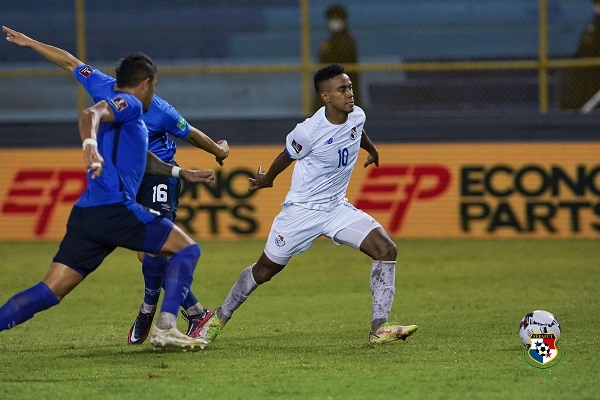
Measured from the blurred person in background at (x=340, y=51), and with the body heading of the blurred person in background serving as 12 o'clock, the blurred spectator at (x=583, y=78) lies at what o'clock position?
The blurred spectator is roughly at 9 o'clock from the blurred person in background.

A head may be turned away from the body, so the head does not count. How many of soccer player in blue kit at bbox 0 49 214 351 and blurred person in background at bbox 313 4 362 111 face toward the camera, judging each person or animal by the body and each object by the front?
1

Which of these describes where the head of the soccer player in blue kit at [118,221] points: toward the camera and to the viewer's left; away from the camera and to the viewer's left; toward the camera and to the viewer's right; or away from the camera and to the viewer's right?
away from the camera and to the viewer's right

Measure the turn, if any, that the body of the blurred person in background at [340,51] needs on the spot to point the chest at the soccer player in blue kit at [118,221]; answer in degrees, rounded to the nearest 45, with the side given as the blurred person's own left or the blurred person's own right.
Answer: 0° — they already face them

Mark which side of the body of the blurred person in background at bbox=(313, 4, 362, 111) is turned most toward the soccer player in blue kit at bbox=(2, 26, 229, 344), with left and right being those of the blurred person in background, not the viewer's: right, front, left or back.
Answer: front

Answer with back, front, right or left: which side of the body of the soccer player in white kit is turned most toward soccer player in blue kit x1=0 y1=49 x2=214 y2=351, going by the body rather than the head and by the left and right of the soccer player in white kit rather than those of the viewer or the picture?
right

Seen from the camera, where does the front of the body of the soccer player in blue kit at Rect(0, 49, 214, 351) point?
to the viewer's right

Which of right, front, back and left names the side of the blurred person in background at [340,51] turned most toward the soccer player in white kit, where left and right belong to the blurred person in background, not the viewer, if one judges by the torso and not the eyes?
front

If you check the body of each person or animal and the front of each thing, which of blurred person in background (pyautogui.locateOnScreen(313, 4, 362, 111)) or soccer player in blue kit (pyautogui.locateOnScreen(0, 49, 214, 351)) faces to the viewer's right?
the soccer player in blue kit

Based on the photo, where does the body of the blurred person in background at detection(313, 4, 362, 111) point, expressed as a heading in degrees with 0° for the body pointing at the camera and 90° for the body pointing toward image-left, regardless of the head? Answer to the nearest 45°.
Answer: approximately 0°

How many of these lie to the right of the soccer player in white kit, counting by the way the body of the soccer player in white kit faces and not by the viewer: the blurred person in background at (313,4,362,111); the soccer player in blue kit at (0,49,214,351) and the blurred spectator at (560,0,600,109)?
1

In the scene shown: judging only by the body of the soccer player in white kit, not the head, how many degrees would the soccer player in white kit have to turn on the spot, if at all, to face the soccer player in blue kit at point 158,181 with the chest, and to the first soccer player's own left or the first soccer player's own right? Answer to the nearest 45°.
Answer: approximately 135° to the first soccer player's own right
